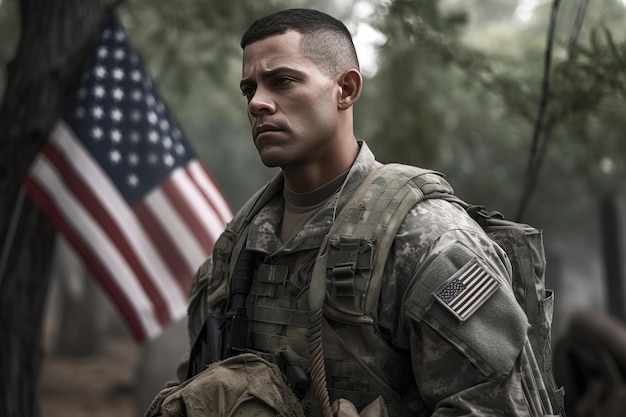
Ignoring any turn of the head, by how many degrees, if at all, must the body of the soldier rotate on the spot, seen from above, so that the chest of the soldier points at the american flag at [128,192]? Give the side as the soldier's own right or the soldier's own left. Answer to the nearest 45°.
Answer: approximately 90° to the soldier's own right

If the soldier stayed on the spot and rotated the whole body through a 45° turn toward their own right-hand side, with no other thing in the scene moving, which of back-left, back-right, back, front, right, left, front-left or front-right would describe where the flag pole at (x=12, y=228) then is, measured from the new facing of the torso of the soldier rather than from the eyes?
front-right

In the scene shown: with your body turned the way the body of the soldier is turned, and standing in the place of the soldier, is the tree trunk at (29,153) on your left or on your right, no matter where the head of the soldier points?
on your right

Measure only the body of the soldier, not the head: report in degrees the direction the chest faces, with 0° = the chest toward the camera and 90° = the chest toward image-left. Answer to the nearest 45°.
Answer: approximately 45°
